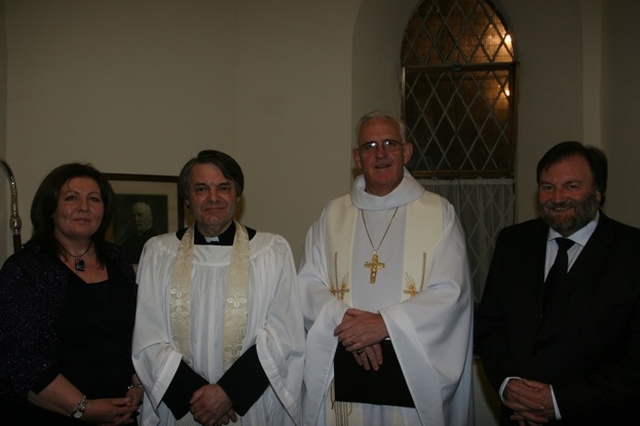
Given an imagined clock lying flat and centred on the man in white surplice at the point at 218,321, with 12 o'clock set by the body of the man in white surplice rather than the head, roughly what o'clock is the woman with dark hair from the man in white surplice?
The woman with dark hair is roughly at 3 o'clock from the man in white surplice.

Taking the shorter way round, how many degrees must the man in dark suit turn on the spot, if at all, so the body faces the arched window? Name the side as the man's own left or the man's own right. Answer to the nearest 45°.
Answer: approximately 135° to the man's own right

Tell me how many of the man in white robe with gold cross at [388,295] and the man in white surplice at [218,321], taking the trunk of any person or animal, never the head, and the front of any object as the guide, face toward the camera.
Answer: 2

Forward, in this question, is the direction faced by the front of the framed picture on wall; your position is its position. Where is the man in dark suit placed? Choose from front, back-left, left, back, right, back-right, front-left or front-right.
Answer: front-left

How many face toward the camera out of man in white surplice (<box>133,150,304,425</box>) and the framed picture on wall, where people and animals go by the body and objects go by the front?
2

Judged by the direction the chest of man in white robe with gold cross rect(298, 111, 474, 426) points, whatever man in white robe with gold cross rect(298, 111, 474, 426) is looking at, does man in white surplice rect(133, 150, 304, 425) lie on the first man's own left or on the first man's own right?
on the first man's own right

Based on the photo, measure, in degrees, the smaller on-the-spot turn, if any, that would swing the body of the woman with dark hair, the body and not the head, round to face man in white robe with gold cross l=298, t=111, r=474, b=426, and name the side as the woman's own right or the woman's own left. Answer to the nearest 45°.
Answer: approximately 45° to the woman's own left

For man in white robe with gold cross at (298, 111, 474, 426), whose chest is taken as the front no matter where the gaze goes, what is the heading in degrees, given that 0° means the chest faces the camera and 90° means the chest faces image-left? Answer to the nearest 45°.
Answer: approximately 0°

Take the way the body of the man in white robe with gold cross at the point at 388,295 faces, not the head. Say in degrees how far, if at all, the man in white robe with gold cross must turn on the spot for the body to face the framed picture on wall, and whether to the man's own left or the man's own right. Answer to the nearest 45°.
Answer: approximately 135° to the man's own right

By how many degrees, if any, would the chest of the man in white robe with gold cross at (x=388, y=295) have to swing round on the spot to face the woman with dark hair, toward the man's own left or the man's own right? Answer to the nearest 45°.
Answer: approximately 90° to the man's own right
